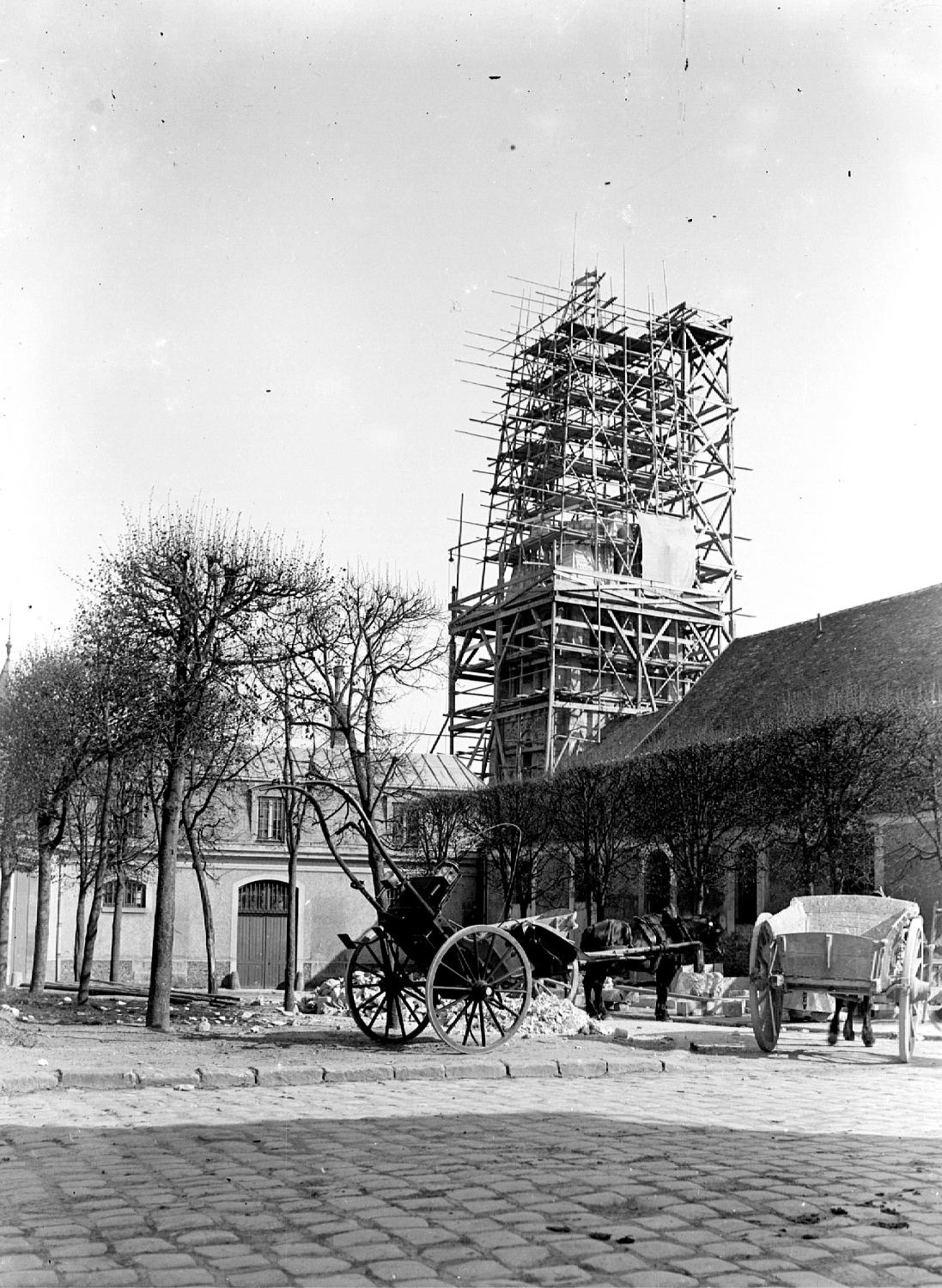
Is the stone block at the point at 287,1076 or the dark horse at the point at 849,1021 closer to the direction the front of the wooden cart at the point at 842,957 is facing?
the dark horse

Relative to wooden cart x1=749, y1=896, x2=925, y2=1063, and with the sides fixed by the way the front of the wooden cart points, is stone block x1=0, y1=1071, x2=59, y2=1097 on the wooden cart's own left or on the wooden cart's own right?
on the wooden cart's own left

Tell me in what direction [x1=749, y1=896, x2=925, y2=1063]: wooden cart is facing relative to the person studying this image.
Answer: facing away from the viewer

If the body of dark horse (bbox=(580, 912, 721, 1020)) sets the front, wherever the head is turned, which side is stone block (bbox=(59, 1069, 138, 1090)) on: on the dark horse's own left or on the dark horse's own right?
on the dark horse's own right

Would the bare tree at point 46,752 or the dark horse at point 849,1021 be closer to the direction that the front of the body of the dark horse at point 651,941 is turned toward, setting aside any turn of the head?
the dark horse

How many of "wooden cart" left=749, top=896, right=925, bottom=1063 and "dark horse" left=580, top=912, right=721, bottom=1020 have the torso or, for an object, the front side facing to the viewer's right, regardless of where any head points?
1

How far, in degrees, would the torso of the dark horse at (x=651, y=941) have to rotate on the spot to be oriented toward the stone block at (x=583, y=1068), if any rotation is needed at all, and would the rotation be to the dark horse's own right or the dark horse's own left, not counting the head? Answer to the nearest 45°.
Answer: approximately 90° to the dark horse's own right

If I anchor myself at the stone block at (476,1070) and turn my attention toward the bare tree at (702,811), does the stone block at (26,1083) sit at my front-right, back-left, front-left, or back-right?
back-left

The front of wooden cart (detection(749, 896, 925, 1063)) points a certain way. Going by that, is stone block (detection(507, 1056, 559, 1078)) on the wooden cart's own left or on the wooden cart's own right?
on the wooden cart's own left

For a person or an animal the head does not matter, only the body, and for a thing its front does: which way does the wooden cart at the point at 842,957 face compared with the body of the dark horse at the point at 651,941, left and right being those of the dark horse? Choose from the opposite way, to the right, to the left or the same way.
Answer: to the left

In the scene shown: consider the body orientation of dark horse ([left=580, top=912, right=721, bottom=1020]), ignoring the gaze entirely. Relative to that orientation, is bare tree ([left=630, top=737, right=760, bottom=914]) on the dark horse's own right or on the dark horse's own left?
on the dark horse's own left

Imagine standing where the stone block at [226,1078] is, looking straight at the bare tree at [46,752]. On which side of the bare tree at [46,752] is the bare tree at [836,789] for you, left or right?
right

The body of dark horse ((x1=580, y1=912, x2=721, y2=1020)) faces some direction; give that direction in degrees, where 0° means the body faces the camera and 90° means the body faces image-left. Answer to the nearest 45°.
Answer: approximately 270°
